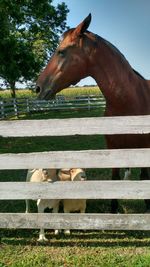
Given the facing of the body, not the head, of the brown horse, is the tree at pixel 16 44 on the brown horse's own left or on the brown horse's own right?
on the brown horse's own right

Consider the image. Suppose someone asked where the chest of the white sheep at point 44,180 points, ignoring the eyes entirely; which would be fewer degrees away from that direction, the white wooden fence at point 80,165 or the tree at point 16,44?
the white wooden fence

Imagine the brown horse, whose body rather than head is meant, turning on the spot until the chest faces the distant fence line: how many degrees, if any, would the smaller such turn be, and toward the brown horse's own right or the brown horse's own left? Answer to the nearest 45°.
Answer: approximately 90° to the brown horse's own right

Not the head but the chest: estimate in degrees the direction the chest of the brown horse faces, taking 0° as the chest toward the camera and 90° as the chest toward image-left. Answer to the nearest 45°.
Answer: approximately 90°
